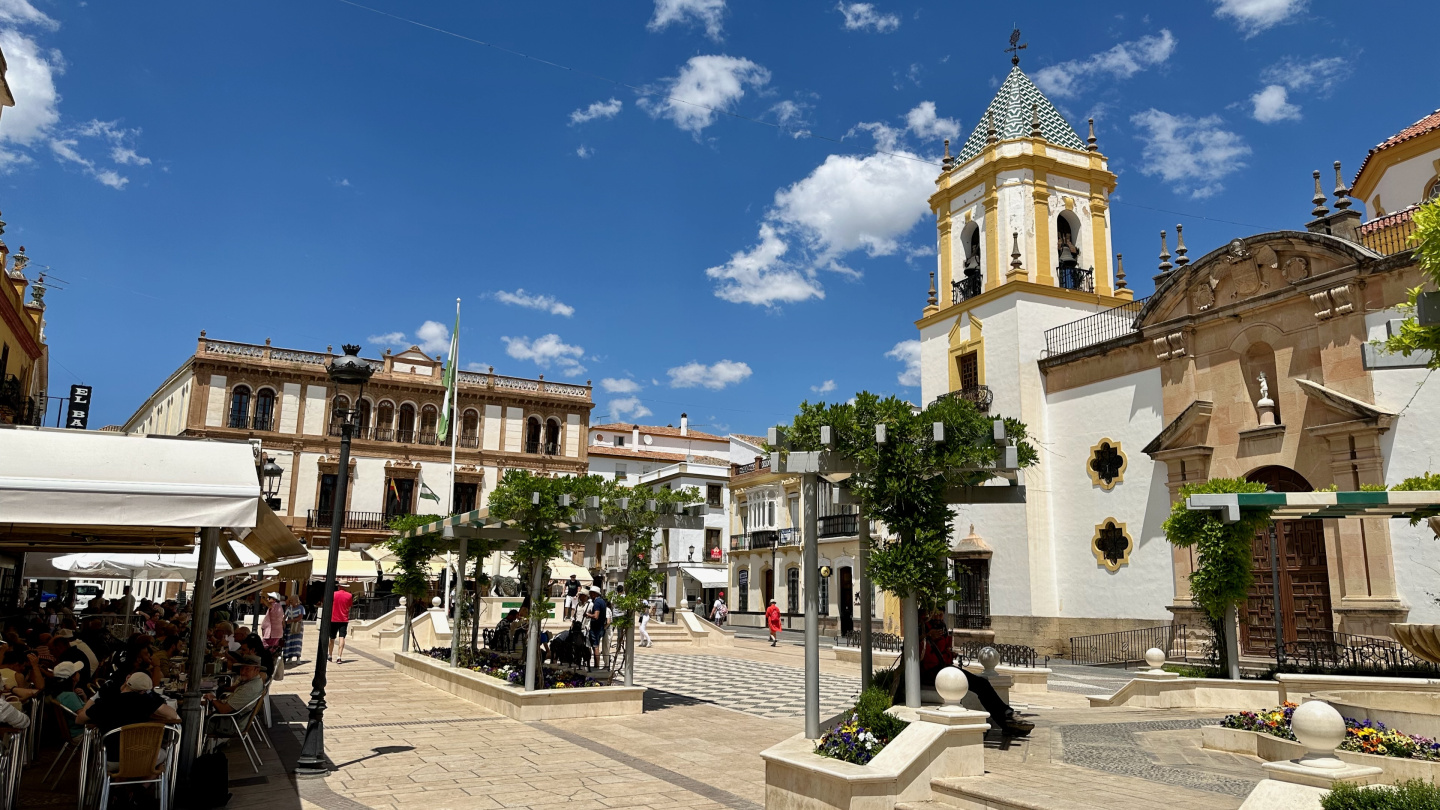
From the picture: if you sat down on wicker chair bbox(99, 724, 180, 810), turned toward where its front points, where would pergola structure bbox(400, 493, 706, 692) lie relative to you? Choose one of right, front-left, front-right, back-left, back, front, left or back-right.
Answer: front-right

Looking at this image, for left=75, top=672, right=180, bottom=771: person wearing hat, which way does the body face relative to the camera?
away from the camera

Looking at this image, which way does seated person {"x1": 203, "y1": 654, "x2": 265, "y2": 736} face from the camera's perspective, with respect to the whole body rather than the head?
to the viewer's left

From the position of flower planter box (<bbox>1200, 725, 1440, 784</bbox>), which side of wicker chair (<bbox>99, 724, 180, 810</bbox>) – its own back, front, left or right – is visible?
right

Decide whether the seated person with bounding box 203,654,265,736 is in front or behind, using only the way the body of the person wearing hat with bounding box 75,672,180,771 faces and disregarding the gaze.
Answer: in front

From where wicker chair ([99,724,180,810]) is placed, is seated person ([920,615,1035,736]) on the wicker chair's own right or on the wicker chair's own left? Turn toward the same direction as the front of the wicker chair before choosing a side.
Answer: on the wicker chair's own right

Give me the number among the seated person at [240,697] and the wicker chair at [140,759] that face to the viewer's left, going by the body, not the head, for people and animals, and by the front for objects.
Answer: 1

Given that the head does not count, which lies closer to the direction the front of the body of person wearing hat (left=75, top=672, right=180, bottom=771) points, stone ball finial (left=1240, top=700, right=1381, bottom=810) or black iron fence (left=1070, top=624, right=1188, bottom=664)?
the black iron fence

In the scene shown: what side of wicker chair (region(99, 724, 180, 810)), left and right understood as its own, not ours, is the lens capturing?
back

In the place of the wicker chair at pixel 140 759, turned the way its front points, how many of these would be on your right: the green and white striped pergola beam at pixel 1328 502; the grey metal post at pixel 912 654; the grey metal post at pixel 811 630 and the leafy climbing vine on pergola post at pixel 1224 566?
4

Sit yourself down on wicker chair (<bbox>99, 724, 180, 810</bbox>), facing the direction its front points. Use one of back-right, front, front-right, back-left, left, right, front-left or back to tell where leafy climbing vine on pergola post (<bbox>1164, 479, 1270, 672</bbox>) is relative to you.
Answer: right

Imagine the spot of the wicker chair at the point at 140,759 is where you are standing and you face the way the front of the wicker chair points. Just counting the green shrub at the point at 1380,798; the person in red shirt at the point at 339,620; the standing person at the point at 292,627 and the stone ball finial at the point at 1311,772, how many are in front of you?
2

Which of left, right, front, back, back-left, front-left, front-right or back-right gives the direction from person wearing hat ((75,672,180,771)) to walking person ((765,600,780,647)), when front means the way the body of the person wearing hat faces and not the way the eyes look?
front-right

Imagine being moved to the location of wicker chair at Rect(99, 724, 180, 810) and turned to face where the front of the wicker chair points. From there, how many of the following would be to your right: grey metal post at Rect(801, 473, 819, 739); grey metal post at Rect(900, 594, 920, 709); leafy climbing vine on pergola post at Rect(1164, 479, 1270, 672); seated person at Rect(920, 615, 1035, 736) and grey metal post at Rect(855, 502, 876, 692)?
5

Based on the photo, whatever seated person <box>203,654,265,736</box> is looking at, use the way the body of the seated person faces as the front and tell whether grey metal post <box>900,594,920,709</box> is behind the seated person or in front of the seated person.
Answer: behind

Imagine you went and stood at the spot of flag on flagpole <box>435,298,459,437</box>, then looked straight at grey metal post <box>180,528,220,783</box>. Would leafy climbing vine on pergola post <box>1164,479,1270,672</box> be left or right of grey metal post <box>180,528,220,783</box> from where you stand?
left

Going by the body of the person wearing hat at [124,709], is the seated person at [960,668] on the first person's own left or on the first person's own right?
on the first person's own right

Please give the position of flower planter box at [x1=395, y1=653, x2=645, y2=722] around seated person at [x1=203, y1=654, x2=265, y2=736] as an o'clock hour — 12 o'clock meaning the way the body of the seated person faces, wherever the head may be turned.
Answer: The flower planter box is roughly at 5 o'clock from the seated person.

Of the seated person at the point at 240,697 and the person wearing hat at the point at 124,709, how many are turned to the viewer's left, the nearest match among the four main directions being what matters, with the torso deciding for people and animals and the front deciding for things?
1

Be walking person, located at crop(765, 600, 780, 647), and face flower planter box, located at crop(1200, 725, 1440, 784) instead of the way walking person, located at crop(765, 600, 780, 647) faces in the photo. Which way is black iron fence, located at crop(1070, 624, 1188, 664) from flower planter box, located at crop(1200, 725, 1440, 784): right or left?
left
